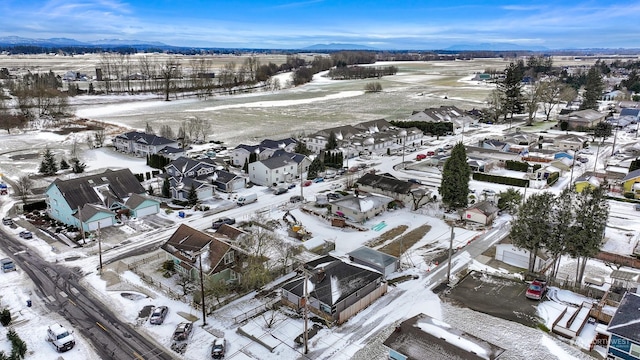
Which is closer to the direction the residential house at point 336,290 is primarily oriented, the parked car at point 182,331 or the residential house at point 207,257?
the parked car

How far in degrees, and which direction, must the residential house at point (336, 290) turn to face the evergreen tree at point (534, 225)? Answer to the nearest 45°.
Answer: approximately 135° to its left

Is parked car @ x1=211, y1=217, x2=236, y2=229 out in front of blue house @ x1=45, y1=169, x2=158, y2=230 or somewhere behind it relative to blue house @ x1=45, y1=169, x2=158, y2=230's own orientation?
in front

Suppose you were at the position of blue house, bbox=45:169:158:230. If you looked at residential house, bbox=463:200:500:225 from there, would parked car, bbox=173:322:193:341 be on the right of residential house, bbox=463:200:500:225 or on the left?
right

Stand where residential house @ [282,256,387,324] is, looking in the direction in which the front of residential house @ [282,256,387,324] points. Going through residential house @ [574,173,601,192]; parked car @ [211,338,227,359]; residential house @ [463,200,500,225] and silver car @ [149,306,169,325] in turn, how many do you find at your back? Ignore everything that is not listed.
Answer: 2

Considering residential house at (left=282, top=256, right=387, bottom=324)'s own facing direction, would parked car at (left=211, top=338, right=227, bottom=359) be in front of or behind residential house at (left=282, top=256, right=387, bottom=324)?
in front

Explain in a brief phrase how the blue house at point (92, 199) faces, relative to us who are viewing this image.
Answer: facing the viewer and to the right of the viewer

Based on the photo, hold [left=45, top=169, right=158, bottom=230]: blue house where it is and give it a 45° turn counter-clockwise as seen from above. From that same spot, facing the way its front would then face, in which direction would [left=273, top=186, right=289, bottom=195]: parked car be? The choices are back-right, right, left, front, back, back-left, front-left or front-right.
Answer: front

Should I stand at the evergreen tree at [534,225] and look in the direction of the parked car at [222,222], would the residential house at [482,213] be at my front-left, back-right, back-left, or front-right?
front-right

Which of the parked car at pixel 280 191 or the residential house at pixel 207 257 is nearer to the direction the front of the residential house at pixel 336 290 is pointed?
the residential house

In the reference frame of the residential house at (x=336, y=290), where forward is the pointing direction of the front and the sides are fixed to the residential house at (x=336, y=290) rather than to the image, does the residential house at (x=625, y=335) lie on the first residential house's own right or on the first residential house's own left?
on the first residential house's own left

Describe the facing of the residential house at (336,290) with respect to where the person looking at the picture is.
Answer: facing the viewer and to the left of the viewer

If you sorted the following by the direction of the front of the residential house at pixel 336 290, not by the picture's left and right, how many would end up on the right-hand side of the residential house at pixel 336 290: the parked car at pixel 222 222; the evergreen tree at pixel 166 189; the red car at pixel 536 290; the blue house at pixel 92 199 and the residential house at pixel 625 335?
3

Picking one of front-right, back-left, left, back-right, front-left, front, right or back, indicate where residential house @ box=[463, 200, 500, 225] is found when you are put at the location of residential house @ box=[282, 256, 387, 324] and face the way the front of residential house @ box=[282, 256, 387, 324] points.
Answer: back

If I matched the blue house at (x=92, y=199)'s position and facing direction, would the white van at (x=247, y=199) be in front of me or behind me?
in front

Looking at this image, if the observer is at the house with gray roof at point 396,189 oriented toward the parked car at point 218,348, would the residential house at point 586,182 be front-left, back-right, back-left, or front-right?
back-left

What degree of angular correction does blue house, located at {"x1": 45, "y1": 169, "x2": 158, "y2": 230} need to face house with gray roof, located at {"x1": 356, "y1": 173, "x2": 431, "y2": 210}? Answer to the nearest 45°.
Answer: approximately 45° to its left
